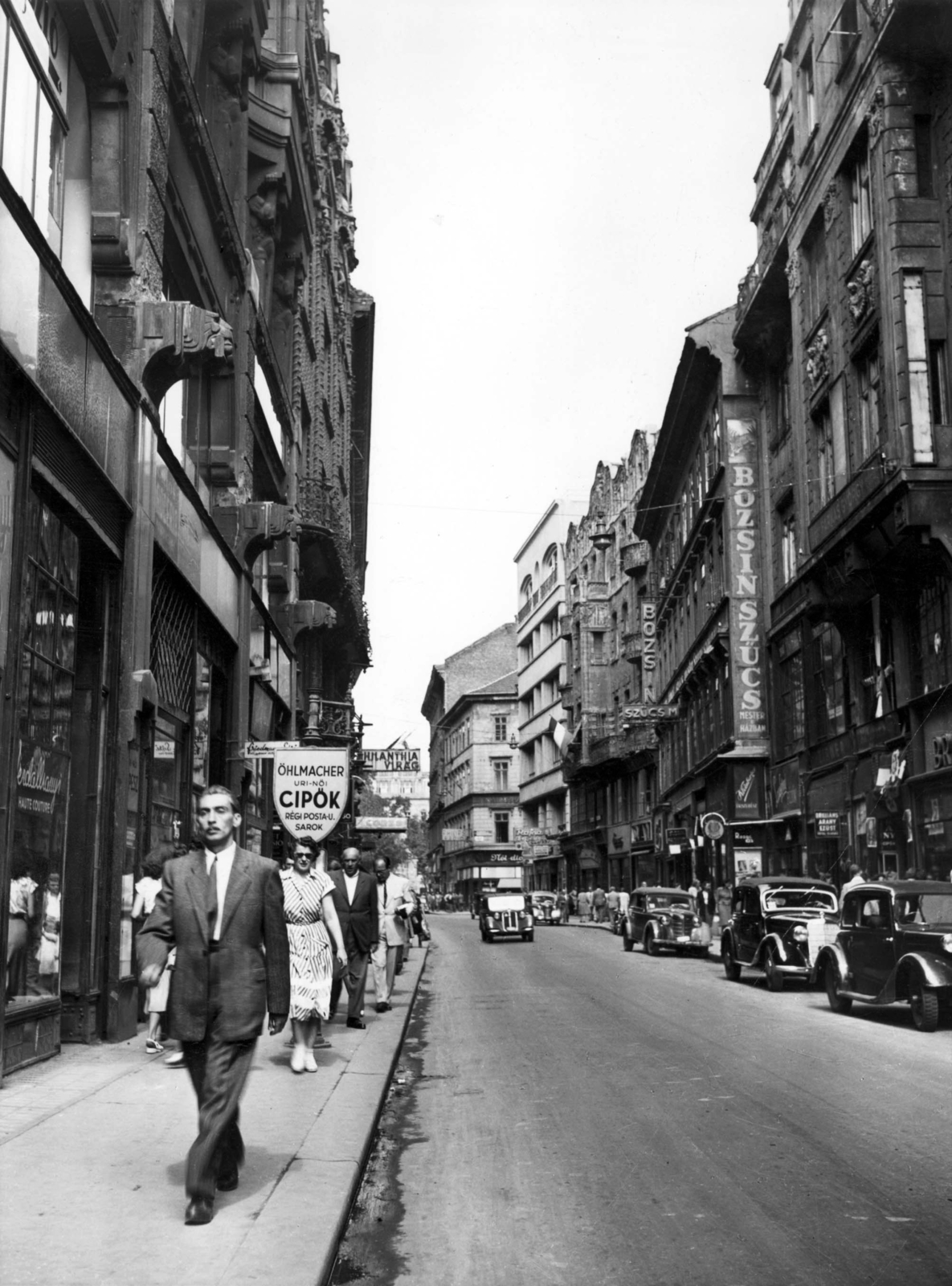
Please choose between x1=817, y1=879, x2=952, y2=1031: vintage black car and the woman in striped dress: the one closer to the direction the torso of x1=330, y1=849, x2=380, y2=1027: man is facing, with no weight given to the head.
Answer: the woman in striped dress

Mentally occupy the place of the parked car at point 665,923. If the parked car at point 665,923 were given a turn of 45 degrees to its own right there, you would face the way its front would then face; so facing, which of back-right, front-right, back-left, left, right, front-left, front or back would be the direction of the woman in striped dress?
front

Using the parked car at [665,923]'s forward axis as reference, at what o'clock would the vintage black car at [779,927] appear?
The vintage black car is roughly at 1 o'clock from the parked car.

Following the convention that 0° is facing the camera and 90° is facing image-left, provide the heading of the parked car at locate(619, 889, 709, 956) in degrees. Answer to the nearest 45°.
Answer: approximately 315°

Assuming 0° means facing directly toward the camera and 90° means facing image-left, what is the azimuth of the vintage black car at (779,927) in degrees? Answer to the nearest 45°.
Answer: approximately 315°

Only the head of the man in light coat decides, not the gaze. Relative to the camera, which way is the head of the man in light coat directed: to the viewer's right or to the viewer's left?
to the viewer's left

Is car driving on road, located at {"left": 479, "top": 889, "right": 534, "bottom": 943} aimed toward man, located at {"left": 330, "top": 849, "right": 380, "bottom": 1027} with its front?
yes

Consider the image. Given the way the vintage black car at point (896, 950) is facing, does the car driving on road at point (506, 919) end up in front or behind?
behind

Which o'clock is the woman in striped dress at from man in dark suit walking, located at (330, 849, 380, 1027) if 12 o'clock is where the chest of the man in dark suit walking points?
The woman in striped dress is roughly at 12 o'clock from the man in dark suit walking.

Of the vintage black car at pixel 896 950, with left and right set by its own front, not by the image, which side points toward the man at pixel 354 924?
right
